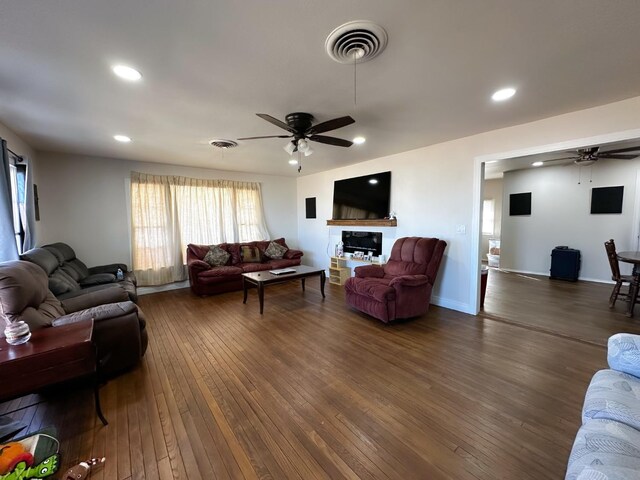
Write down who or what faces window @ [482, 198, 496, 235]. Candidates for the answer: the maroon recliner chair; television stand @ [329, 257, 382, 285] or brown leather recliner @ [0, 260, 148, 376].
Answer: the brown leather recliner

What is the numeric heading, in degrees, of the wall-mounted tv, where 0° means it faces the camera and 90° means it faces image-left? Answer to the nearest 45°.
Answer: approximately 45°

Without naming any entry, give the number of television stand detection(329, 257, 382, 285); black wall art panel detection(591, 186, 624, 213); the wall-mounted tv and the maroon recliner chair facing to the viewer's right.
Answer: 0

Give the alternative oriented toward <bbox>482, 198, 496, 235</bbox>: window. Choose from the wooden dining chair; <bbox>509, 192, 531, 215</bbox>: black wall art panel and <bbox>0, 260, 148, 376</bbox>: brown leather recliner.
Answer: the brown leather recliner

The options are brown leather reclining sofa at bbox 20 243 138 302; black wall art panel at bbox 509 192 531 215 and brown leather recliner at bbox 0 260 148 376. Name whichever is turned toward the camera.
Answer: the black wall art panel

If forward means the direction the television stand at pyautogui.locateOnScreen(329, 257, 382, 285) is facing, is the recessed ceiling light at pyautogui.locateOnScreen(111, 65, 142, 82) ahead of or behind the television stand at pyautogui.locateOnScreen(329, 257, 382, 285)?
ahead

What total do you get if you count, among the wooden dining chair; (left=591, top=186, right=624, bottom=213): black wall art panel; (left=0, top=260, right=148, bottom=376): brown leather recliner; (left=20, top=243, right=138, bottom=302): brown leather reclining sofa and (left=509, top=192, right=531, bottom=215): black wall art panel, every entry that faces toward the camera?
2

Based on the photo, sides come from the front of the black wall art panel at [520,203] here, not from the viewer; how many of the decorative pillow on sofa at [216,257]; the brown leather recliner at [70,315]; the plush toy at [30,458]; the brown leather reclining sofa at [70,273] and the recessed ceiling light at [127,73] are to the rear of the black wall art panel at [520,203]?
0

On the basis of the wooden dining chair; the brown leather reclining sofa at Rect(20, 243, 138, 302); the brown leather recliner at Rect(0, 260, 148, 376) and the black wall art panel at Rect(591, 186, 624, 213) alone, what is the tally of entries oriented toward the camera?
1

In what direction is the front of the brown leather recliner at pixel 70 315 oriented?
to the viewer's right

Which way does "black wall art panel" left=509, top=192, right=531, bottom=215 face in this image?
toward the camera

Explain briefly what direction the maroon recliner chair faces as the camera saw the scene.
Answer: facing the viewer and to the left of the viewer

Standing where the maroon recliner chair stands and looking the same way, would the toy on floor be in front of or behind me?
in front

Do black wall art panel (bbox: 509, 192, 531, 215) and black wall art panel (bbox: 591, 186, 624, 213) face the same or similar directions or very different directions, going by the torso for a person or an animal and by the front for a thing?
same or similar directions

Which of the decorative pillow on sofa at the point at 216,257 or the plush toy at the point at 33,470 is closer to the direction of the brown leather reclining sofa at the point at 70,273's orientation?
the decorative pillow on sofa

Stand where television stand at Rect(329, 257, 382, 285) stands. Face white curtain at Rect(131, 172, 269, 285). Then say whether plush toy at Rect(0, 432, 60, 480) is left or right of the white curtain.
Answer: left

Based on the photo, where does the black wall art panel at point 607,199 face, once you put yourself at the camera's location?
facing the viewer

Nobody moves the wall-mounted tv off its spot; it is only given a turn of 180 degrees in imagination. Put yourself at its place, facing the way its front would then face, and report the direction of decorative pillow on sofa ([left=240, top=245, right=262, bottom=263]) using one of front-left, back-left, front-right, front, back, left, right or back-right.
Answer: back-left

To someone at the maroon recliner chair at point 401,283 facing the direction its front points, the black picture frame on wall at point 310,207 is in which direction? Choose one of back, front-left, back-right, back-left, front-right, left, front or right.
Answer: right

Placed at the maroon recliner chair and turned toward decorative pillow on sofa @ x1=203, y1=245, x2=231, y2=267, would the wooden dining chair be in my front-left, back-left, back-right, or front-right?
back-right
